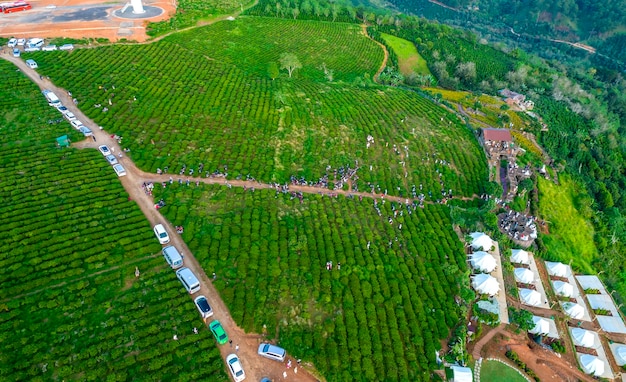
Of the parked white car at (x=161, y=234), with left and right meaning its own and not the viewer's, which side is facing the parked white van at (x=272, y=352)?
front

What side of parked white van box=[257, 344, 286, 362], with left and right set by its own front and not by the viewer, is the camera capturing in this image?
left

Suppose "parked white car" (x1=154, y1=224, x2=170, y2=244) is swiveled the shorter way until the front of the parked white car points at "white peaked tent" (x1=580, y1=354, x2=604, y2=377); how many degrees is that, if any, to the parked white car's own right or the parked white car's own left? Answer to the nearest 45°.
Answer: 0° — it already faces it

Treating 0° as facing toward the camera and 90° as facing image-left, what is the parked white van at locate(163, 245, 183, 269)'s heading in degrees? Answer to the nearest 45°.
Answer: approximately 315°

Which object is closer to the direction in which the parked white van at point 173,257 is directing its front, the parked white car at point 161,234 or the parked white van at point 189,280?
the parked white van

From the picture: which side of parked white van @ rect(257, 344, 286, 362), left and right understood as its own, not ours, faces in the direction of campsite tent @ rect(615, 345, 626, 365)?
back

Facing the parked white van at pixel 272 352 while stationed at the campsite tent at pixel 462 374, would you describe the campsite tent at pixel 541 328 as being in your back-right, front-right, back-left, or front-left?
back-right

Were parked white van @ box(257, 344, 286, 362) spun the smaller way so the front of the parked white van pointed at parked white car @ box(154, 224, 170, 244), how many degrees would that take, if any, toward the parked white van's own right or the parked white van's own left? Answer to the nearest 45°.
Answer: approximately 45° to the parked white van's own right

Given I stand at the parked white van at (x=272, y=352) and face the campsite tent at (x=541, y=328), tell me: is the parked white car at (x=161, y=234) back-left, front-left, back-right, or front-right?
back-left
